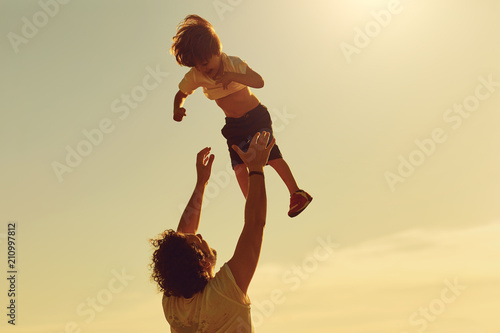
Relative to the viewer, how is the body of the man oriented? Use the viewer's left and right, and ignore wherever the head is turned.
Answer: facing away from the viewer and to the right of the viewer
